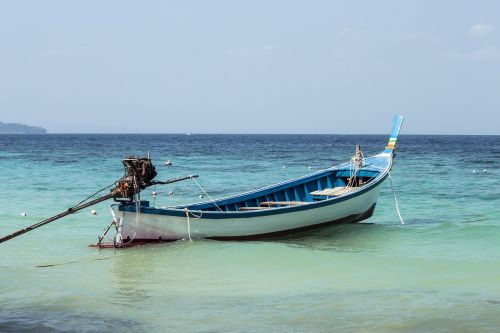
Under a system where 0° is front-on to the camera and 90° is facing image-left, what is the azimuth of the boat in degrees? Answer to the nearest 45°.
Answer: approximately 225°
